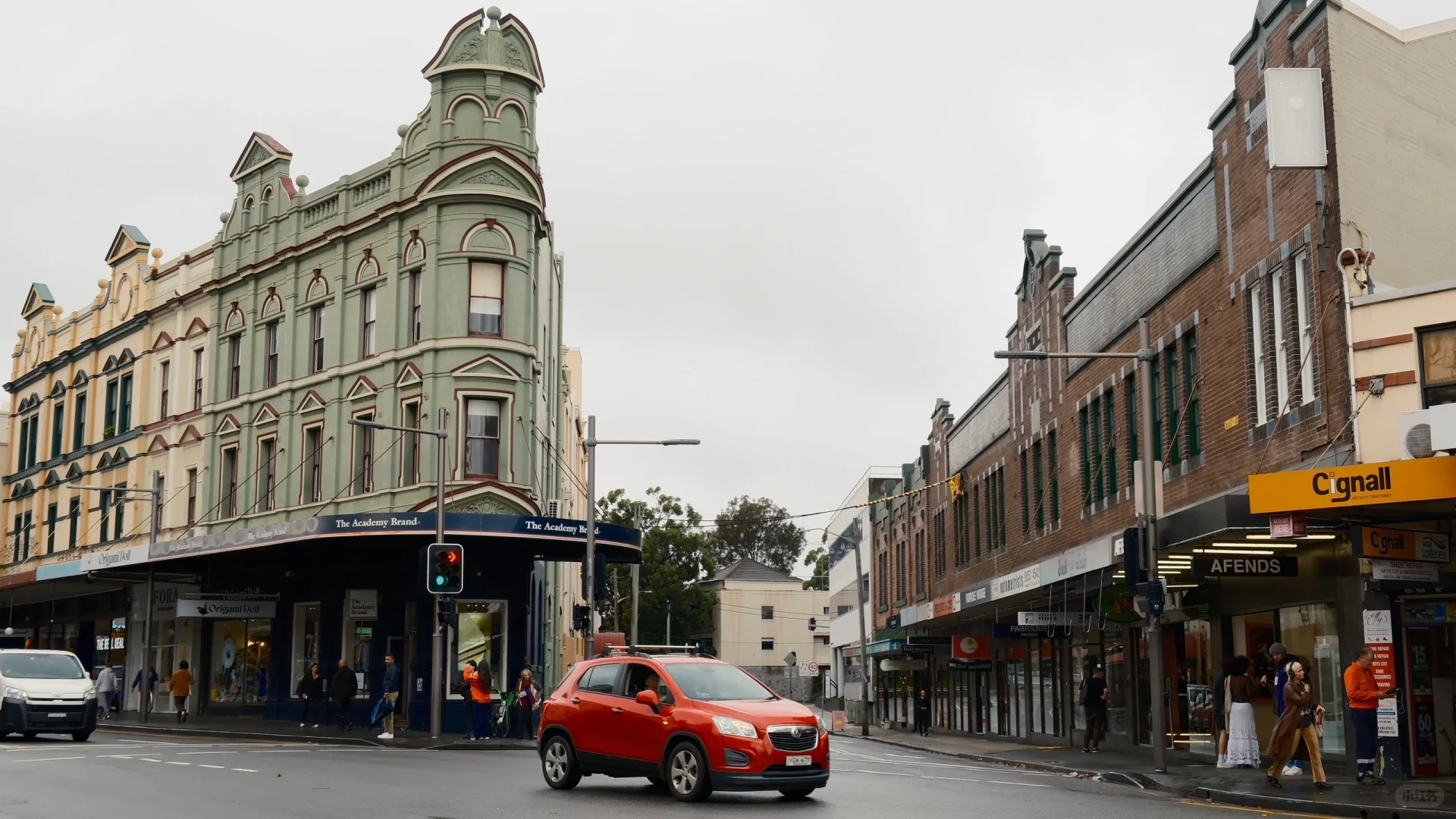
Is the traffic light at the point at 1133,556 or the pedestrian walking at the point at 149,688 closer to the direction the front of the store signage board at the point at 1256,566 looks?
the traffic light

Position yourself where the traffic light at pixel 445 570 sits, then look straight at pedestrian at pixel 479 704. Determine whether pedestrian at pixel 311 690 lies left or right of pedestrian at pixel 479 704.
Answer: left

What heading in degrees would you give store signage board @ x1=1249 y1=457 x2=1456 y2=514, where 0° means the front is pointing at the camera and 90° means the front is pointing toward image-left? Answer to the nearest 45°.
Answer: approximately 0°

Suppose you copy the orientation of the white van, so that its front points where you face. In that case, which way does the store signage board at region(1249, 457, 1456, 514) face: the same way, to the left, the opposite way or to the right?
to the right

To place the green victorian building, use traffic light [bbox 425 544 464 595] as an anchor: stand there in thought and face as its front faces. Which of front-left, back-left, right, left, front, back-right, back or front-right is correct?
back

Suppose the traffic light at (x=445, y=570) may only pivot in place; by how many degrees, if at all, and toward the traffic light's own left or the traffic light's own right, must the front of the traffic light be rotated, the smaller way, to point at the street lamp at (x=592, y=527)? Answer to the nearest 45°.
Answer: approximately 135° to the traffic light's own left

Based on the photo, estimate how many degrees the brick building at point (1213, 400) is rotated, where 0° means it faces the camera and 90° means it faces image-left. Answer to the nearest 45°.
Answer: approximately 45°

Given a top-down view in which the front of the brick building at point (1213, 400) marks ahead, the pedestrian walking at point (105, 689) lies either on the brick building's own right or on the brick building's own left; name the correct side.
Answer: on the brick building's own right

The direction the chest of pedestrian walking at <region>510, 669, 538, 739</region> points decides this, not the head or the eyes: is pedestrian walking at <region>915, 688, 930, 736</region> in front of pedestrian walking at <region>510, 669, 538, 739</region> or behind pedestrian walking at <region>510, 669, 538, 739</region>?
behind

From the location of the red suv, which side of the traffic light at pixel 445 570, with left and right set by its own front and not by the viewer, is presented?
front

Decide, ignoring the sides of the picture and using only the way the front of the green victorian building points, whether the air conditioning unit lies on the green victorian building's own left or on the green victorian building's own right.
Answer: on the green victorian building's own left
